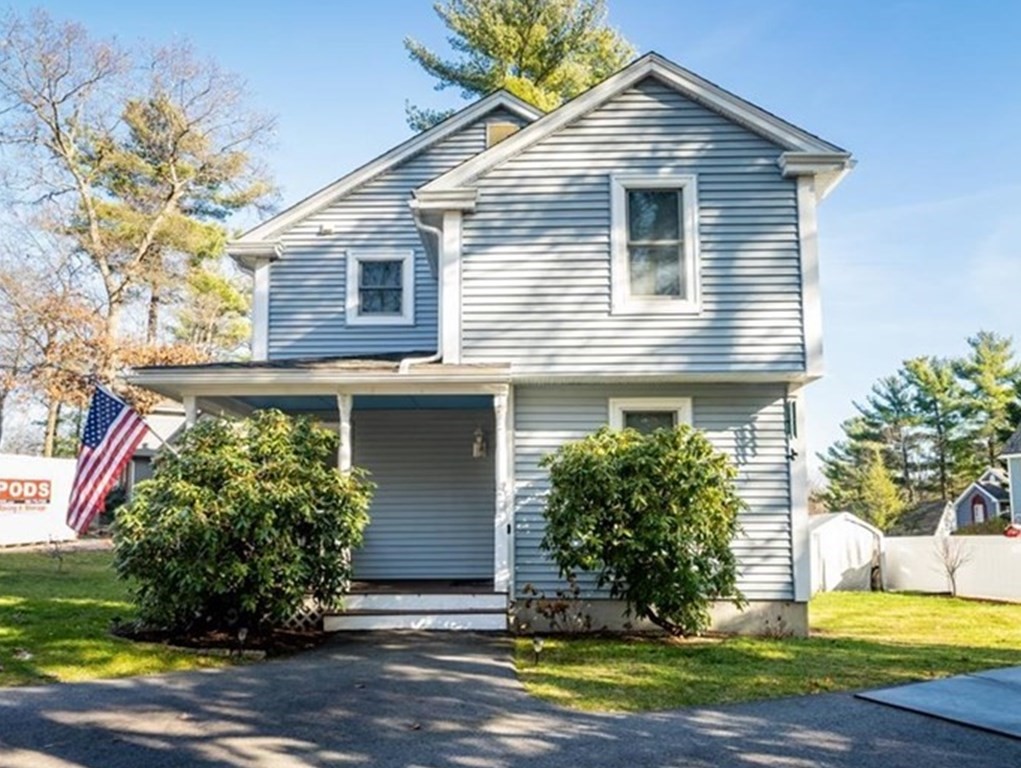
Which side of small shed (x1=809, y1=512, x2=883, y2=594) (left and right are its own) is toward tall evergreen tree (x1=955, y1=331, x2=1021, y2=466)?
back

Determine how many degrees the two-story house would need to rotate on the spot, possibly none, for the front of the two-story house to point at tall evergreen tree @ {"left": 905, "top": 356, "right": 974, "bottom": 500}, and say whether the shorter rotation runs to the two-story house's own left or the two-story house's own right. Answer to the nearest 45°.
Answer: approximately 135° to the two-story house's own left

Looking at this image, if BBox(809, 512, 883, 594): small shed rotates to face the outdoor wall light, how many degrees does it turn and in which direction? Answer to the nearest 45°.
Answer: approximately 45° to its right

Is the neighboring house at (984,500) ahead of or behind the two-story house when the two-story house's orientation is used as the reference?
behind

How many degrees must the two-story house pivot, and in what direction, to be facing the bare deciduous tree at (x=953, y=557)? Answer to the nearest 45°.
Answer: approximately 135° to its left

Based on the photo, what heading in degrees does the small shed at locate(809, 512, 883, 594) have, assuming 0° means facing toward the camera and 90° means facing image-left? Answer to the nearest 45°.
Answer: approximately 0°

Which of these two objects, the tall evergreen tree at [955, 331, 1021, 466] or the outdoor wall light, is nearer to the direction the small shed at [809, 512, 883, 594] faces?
the outdoor wall light

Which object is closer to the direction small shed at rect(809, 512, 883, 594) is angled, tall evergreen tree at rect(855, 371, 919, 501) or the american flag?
the american flag

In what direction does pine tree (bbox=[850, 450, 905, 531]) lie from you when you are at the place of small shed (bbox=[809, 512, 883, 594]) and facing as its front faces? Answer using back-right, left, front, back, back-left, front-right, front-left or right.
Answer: back

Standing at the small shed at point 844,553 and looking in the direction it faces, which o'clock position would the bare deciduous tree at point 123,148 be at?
The bare deciduous tree is roughly at 3 o'clock from the small shed.

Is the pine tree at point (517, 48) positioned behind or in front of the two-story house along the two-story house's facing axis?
behind

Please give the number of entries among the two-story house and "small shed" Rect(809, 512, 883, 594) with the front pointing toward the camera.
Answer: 2
